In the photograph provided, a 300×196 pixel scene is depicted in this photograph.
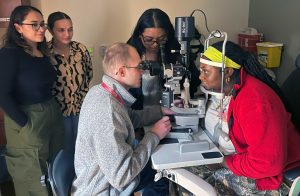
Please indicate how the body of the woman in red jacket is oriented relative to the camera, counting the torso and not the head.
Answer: to the viewer's left

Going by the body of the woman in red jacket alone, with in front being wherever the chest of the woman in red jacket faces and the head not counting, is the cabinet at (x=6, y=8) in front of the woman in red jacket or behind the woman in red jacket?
in front

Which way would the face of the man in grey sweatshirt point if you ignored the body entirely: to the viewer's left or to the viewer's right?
to the viewer's right

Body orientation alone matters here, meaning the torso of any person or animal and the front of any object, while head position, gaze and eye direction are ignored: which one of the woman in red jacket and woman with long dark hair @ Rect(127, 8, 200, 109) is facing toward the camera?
the woman with long dark hair

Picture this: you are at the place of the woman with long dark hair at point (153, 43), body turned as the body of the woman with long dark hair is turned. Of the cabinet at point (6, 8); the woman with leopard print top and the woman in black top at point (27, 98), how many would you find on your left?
0

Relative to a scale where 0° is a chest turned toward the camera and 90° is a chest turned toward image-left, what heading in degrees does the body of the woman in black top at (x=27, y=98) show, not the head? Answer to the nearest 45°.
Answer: approximately 315°

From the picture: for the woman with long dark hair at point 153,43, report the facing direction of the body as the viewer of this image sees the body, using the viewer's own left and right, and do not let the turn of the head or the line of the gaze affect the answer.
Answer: facing the viewer

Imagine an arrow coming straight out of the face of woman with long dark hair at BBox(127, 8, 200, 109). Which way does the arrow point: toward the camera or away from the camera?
toward the camera

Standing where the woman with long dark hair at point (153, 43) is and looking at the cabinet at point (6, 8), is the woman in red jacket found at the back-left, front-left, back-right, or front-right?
back-left

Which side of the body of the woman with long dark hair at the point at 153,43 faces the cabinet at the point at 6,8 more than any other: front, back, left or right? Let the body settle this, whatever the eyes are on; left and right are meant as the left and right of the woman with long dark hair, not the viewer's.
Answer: right

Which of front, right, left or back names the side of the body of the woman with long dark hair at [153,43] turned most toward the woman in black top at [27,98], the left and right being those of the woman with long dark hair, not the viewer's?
right

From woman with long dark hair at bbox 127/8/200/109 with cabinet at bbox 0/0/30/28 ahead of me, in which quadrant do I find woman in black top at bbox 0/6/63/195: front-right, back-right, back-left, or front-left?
front-left

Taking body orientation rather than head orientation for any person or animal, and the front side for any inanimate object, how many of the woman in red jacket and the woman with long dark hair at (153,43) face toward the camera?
1

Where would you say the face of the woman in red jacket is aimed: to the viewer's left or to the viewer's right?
to the viewer's left

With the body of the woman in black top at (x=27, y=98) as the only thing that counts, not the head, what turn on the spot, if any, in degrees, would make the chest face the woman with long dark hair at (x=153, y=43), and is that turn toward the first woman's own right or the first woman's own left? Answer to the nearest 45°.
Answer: approximately 45° to the first woman's own left
